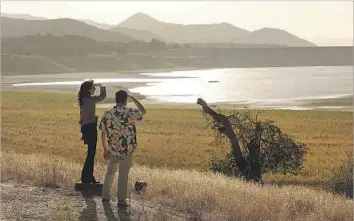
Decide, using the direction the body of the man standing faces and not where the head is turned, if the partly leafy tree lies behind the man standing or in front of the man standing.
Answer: in front

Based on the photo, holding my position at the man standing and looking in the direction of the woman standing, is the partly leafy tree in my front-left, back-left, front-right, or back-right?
front-right

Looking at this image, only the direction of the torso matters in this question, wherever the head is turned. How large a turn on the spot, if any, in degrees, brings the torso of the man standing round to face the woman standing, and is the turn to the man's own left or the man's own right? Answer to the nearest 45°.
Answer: approximately 45° to the man's own left

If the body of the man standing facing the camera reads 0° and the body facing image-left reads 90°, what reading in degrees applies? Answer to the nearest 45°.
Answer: approximately 180°
